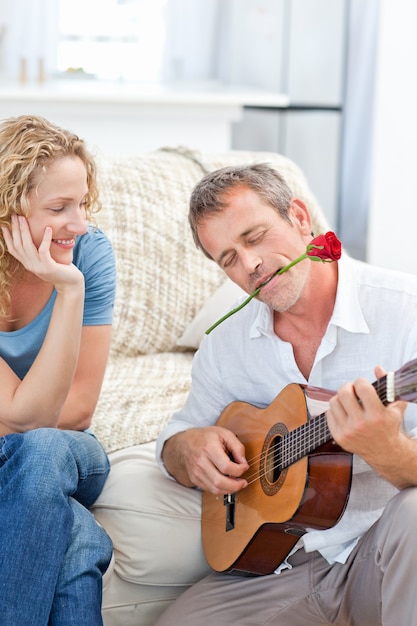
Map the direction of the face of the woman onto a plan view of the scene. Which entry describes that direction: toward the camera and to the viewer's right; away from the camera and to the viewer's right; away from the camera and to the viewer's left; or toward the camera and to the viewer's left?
toward the camera and to the viewer's right

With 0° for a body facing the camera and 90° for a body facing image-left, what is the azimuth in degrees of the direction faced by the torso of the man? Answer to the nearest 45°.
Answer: approximately 45°

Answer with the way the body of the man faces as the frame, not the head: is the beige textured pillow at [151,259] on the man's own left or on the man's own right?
on the man's own right

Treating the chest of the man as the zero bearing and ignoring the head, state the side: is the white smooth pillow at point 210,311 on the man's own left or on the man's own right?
on the man's own right

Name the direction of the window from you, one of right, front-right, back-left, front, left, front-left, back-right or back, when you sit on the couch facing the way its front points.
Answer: back

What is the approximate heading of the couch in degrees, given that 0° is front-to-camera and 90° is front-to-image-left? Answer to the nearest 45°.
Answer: approximately 0°
